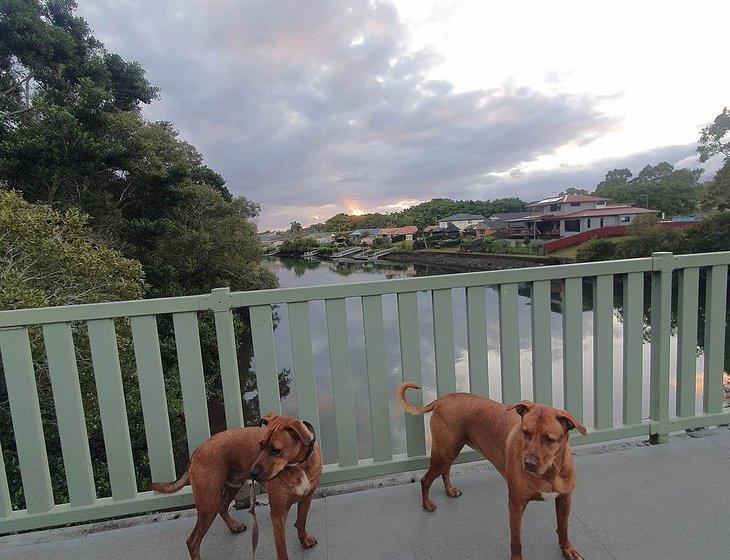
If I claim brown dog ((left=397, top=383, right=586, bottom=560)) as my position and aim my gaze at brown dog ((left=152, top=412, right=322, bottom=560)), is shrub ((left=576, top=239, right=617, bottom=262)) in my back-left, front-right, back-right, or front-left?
back-right

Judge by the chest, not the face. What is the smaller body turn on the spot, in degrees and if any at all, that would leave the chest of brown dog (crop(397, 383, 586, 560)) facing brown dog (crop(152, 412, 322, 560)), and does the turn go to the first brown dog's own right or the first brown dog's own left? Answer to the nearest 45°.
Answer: approximately 135° to the first brown dog's own right

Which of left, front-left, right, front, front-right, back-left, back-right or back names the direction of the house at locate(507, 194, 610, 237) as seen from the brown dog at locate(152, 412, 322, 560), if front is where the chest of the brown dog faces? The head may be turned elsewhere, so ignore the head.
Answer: left

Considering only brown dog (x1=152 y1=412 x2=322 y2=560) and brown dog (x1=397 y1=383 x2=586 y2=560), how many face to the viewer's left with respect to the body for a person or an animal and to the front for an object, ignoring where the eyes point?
0

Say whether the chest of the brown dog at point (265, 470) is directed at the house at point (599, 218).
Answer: no

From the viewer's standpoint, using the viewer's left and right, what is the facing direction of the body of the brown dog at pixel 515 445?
facing the viewer and to the right of the viewer

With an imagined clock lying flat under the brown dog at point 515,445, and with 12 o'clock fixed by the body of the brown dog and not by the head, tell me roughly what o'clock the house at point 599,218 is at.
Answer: The house is roughly at 8 o'clock from the brown dog.

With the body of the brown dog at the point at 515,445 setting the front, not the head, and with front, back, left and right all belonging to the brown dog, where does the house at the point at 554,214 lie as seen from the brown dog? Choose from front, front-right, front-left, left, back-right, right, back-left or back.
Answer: back-left

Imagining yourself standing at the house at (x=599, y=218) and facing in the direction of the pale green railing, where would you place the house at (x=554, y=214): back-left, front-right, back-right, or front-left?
back-right

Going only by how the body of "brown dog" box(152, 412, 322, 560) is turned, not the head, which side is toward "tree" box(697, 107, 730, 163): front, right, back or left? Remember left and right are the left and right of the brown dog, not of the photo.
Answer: left

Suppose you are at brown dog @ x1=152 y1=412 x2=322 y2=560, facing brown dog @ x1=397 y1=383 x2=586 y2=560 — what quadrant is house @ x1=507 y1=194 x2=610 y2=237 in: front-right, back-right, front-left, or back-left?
front-left
